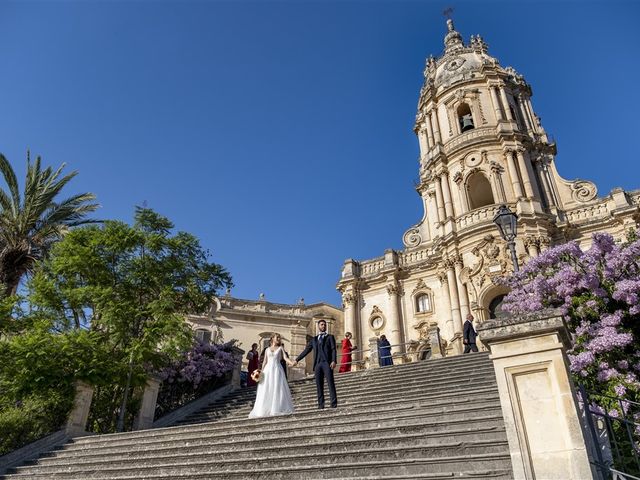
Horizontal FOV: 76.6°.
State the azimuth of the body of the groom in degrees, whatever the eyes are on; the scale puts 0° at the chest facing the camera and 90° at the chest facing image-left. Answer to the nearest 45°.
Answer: approximately 0°

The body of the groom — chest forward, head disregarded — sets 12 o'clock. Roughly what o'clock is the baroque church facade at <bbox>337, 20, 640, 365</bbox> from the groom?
The baroque church facade is roughly at 7 o'clock from the groom.

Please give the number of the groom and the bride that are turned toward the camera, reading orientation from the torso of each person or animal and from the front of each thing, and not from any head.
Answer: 2

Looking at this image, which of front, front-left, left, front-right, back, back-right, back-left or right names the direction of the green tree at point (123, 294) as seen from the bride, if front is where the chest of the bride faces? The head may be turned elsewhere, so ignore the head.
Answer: back-right

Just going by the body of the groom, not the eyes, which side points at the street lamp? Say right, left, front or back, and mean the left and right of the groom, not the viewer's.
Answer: left

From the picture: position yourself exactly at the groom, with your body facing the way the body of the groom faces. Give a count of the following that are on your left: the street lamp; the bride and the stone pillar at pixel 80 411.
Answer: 1

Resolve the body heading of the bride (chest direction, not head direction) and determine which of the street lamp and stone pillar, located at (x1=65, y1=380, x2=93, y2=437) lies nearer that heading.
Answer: the stone pillar

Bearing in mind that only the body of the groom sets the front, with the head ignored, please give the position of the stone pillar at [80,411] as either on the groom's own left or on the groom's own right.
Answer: on the groom's own right
